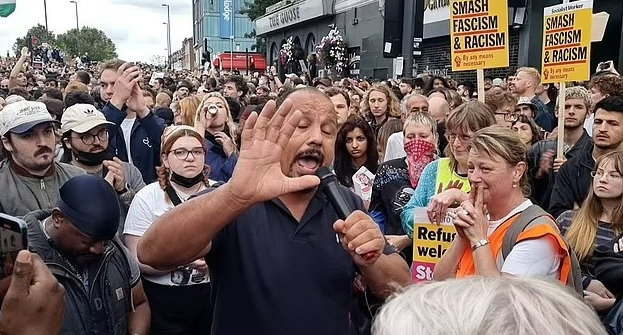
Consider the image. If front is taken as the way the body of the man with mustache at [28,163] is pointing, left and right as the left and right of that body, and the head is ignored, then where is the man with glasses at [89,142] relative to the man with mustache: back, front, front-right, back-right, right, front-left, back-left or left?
left

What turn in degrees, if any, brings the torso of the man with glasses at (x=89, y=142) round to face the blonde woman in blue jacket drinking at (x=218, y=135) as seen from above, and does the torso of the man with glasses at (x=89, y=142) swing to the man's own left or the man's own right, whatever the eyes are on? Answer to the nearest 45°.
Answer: approximately 90° to the man's own left

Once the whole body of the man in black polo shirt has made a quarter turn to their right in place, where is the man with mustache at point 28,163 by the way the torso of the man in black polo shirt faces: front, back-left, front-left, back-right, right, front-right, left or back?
front-right

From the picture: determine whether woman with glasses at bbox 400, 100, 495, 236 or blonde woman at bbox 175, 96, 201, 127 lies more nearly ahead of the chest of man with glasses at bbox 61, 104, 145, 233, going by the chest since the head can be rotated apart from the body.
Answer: the woman with glasses

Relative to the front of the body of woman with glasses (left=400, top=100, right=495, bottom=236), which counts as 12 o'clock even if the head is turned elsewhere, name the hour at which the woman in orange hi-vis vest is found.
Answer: The woman in orange hi-vis vest is roughly at 10 o'clock from the woman with glasses.

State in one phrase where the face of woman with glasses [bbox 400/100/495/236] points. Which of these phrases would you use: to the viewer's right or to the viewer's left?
to the viewer's left

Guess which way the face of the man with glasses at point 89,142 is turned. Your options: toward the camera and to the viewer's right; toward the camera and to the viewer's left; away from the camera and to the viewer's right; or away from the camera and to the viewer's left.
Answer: toward the camera and to the viewer's right

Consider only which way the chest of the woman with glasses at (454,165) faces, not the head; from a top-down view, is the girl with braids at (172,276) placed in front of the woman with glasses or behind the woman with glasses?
in front

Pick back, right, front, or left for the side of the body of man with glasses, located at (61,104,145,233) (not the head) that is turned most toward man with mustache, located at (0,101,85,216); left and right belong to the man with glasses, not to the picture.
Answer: right

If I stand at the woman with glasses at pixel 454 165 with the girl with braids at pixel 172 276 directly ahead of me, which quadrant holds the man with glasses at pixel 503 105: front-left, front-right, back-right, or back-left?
back-right

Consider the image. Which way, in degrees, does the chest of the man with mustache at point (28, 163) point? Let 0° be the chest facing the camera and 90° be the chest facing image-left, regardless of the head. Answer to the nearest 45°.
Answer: approximately 315°

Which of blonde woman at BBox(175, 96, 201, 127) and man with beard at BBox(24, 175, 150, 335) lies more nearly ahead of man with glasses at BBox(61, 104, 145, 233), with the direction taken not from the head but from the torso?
the man with beard
